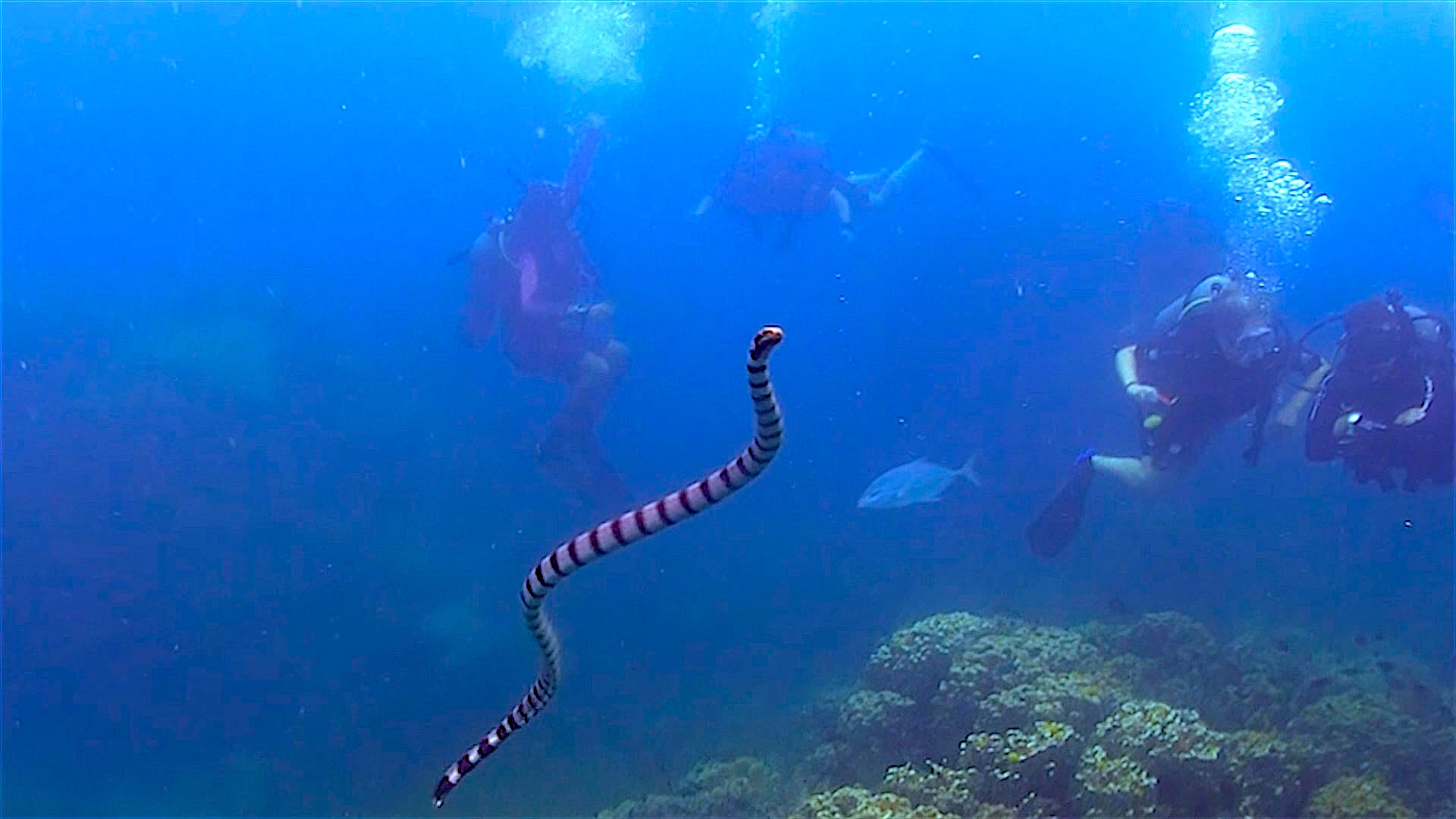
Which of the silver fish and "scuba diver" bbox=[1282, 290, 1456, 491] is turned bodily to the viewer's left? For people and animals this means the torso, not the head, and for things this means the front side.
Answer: the silver fish

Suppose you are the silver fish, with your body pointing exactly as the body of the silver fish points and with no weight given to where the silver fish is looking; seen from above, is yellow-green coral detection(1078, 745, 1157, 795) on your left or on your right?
on your left

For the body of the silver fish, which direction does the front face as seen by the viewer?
to the viewer's left

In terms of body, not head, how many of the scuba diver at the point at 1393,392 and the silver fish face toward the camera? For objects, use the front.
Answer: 1

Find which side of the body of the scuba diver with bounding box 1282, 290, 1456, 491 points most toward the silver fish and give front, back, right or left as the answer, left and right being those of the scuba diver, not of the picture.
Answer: right

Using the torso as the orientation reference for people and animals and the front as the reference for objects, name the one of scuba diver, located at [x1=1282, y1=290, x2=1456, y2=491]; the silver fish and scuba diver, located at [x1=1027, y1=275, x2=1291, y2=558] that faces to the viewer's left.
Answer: the silver fish

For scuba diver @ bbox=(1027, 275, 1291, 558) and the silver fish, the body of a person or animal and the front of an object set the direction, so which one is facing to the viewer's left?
the silver fish
